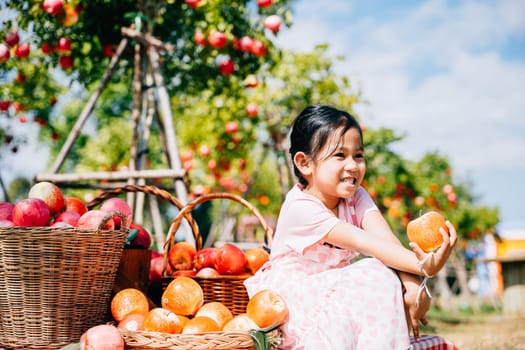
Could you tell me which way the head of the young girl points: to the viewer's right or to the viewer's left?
to the viewer's right

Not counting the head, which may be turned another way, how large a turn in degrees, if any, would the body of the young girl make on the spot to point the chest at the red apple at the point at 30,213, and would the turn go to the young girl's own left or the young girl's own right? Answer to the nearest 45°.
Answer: approximately 135° to the young girl's own right

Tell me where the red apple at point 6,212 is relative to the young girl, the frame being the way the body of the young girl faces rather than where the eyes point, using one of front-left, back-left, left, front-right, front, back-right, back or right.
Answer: back-right

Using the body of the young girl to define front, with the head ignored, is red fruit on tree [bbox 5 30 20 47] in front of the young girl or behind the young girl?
behind

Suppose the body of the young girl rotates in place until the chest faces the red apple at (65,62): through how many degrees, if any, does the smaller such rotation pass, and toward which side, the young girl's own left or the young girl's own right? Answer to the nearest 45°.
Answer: approximately 180°
